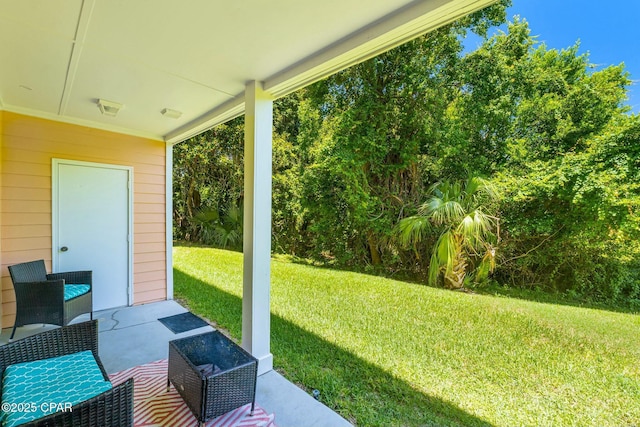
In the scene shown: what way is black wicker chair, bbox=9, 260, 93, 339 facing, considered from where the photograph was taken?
facing the viewer and to the right of the viewer

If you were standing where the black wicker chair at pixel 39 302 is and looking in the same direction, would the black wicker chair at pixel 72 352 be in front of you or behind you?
in front

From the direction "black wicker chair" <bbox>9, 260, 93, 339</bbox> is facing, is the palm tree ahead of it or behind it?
ahead

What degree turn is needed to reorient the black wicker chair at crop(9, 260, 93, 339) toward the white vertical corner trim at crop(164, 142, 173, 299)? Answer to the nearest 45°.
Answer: approximately 90° to its left

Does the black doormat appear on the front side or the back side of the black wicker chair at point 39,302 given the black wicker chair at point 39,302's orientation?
on the front side

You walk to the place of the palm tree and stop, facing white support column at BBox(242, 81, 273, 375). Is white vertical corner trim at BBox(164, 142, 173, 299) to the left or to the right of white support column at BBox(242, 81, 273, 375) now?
right

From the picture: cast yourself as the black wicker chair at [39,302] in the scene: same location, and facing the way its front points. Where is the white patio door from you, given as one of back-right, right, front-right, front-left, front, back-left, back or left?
left
